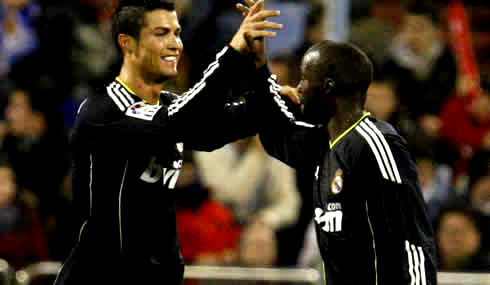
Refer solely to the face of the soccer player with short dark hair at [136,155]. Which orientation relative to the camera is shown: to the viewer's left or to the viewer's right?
to the viewer's right

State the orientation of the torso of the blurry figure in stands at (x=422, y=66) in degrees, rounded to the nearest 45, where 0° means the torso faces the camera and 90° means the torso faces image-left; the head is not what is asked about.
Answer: approximately 0°

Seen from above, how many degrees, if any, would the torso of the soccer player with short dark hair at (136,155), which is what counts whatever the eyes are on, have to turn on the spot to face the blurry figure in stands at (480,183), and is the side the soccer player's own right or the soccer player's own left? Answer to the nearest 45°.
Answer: approximately 90° to the soccer player's own left

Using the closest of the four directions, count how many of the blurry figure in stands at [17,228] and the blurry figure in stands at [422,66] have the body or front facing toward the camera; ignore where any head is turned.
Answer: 2

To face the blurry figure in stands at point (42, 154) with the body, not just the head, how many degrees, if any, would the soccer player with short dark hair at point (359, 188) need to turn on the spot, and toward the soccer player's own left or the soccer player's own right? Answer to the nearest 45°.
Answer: approximately 90° to the soccer player's own right
